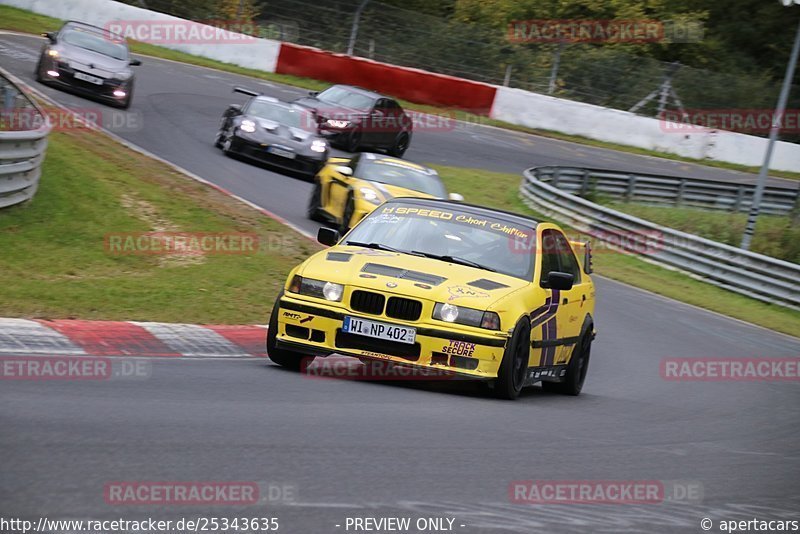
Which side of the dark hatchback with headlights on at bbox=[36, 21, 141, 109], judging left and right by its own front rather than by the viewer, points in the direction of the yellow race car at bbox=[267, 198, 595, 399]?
front

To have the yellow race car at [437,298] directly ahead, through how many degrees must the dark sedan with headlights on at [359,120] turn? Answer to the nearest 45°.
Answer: approximately 45° to its left

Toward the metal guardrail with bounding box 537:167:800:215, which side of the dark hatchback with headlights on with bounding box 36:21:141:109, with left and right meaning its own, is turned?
left

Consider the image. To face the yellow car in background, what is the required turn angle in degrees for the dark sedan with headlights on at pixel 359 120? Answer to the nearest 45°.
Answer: approximately 45° to its left

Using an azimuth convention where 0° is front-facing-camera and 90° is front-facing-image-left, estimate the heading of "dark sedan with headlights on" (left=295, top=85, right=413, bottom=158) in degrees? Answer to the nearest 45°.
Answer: approximately 45°

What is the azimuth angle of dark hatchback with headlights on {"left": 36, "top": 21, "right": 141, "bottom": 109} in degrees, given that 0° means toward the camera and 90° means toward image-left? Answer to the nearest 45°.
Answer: approximately 0°

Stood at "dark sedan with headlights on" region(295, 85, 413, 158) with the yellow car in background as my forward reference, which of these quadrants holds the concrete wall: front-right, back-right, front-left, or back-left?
back-left

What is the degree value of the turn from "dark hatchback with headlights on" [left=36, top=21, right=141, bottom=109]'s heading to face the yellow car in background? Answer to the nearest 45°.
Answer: approximately 45° to its left

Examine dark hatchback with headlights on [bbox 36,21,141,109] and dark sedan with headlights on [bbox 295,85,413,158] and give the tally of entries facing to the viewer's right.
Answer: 0
